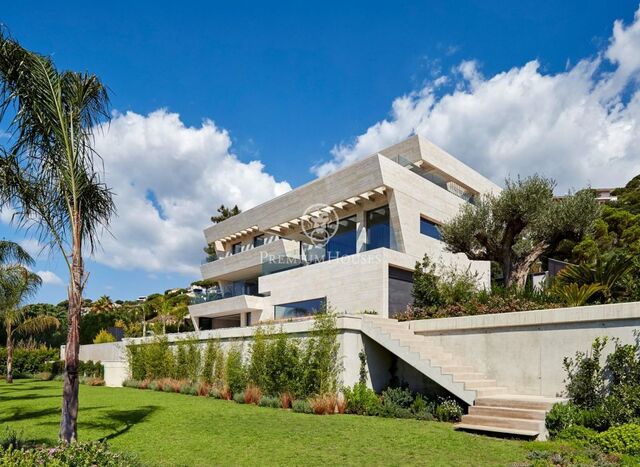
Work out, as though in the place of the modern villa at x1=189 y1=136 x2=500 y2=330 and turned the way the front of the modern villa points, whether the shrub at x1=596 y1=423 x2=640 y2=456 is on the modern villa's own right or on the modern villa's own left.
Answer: on the modern villa's own left

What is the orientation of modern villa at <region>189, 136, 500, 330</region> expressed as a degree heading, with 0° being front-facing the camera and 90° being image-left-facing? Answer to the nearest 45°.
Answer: approximately 45°

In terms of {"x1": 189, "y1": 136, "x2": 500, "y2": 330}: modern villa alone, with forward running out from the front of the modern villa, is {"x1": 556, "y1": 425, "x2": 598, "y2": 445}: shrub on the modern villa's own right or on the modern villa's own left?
on the modern villa's own left

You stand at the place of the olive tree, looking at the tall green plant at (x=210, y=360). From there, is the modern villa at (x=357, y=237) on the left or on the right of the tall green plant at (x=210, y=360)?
right

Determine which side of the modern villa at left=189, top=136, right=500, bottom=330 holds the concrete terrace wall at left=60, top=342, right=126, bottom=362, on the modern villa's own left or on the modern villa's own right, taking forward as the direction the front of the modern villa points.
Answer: on the modern villa's own right

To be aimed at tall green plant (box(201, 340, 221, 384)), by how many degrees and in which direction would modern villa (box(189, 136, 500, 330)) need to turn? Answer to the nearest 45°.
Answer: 0° — it already faces it

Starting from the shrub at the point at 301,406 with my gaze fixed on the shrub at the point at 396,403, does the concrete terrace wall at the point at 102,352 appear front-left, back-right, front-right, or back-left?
back-left

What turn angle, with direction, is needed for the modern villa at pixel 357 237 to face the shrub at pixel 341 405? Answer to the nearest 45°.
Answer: approximately 45° to its left

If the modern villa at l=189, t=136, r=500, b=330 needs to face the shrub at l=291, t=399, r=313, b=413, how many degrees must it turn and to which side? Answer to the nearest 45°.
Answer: approximately 45° to its left

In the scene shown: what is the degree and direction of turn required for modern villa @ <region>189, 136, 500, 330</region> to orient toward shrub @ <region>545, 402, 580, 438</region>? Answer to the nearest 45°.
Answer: approximately 45° to its left

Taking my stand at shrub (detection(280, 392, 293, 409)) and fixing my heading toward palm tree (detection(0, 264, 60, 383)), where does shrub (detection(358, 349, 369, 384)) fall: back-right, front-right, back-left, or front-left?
back-right

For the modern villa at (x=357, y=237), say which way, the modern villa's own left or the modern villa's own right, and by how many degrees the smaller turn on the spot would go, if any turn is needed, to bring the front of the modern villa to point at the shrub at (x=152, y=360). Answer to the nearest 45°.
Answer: approximately 45° to the modern villa's own right

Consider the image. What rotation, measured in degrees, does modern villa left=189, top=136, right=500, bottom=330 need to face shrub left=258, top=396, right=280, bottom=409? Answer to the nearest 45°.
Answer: approximately 45° to its left
